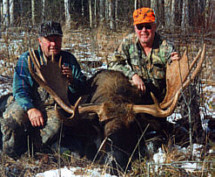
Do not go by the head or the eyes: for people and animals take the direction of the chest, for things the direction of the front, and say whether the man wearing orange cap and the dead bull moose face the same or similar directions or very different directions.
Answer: same or similar directions

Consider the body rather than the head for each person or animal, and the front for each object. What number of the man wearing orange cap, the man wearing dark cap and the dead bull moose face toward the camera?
3

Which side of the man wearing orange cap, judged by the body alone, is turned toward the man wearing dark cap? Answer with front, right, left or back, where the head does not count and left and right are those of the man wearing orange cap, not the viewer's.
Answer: right

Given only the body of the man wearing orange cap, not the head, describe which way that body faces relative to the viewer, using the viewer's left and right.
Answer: facing the viewer

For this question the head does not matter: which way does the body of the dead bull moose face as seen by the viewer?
toward the camera

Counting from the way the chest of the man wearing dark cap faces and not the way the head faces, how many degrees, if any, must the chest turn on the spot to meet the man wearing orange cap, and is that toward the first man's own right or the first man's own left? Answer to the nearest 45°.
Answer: approximately 90° to the first man's own left

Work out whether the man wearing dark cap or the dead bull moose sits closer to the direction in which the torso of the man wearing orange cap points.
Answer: the dead bull moose

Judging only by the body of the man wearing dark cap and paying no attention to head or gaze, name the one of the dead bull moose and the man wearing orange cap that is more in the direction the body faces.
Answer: the dead bull moose

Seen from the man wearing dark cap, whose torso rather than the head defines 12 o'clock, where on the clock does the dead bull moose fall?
The dead bull moose is roughly at 10 o'clock from the man wearing dark cap.

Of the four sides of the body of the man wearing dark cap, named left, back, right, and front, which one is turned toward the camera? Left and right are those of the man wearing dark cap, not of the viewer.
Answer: front

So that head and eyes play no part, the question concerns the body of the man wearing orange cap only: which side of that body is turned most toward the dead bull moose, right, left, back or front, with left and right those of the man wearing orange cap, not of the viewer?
front
